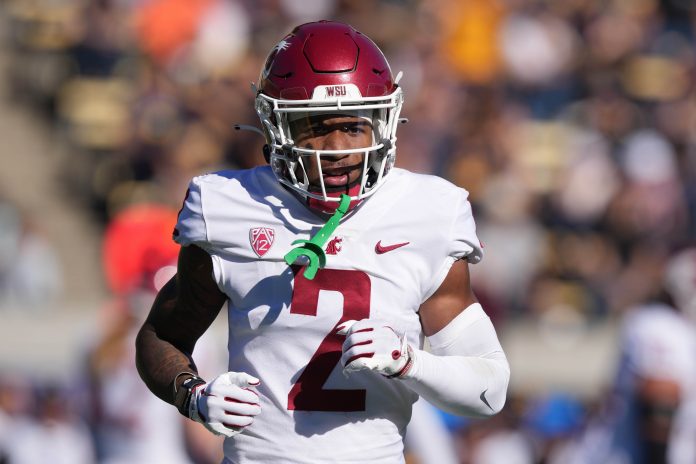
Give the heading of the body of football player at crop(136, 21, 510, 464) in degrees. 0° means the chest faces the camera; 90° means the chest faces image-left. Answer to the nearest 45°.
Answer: approximately 0°
